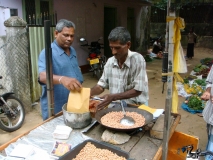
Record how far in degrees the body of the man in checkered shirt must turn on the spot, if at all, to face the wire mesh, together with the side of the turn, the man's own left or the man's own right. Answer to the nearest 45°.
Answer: approximately 90° to the man's own right

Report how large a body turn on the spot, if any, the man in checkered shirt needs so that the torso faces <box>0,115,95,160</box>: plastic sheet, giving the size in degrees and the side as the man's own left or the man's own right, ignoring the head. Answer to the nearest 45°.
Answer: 0° — they already face it

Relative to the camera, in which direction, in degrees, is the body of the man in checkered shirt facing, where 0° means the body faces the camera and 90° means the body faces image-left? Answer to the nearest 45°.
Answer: approximately 45°
